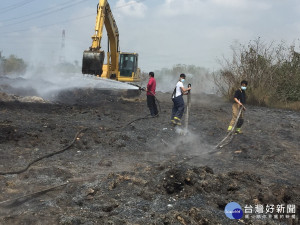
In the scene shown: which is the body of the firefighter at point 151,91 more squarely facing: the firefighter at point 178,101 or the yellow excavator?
the yellow excavator

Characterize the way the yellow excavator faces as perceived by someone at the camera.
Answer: facing the viewer and to the left of the viewer

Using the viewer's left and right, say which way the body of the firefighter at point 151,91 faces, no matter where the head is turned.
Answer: facing to the left of the viewer

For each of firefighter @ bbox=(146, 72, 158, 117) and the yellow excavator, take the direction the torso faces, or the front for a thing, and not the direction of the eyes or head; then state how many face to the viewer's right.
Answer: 0

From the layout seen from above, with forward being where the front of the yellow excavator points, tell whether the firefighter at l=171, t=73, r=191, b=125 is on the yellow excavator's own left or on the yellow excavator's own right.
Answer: on the yellow excavator's own left

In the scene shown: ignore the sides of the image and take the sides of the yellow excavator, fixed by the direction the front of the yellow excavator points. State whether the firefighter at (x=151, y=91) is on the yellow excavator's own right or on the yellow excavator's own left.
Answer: on the yellow excavator's own left
